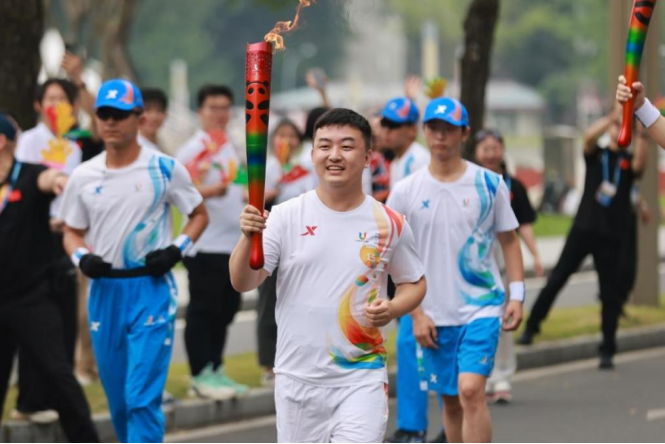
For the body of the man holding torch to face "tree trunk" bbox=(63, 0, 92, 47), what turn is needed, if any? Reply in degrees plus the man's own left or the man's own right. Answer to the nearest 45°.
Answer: approximately 180°

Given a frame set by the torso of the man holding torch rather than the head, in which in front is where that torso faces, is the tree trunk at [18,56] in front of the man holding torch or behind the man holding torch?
behind

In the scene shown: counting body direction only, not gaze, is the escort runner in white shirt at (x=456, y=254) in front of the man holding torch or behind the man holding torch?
behind

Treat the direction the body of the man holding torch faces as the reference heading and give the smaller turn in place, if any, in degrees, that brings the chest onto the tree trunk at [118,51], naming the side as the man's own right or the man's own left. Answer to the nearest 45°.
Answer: approximately 180°

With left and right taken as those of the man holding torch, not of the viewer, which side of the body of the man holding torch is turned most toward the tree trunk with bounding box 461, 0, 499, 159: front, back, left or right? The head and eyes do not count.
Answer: back

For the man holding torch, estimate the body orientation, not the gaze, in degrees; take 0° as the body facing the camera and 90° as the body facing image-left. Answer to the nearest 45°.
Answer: approximately 0°
